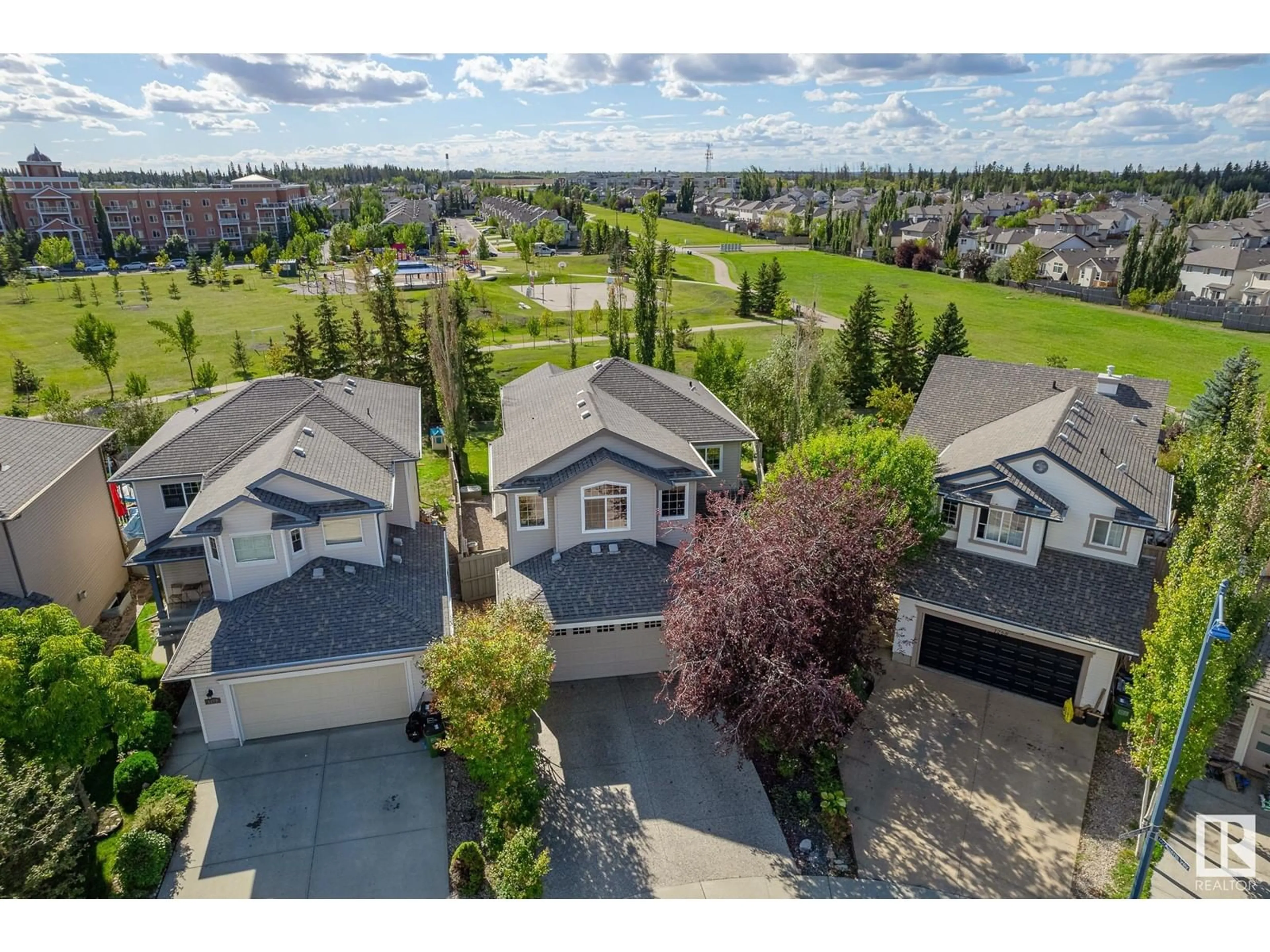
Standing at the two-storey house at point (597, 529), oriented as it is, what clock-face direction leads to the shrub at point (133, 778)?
The shrub is roughly at 2 o'clock from the two-storey house.

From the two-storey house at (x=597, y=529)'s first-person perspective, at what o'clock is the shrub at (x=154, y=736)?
The shrub is roughly at 2 o'clock from the two-storey house.

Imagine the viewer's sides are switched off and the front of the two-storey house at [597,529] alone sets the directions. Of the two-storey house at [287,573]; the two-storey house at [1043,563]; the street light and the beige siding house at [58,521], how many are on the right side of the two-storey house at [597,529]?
2

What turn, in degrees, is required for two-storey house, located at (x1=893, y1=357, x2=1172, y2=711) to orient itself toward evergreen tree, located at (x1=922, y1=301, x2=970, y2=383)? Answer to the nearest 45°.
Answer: approximately 180°

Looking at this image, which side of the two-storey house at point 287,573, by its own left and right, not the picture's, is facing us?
front

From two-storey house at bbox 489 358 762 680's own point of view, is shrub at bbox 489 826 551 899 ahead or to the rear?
ahead

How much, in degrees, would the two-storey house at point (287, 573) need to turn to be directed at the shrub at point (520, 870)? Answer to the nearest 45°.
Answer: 0° — it already faces it

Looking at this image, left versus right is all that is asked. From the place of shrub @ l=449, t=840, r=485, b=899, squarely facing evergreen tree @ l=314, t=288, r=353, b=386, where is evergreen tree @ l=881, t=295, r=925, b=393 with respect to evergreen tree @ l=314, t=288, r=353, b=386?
right

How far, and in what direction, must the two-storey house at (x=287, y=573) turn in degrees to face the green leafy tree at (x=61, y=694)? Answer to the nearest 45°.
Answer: approximately 45° to its right

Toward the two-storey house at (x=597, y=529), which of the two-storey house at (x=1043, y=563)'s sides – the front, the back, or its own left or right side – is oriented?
right

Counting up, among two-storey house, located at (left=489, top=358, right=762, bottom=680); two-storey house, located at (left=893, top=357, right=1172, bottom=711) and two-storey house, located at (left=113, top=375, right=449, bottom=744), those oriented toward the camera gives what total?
3

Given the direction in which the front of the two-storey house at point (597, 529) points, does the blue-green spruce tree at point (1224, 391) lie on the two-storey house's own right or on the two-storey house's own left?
on the two-storey house's own left

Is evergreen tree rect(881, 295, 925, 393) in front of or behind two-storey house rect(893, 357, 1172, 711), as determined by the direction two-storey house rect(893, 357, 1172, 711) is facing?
behind

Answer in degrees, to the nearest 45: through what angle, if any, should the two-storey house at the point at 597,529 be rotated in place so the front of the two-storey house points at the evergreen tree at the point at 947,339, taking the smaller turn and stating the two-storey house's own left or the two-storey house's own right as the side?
approximately 135° to the two-storey house's own left
